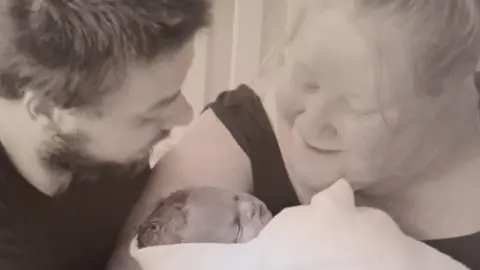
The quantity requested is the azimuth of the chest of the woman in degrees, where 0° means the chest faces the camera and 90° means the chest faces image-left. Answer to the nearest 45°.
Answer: approximately 45°
